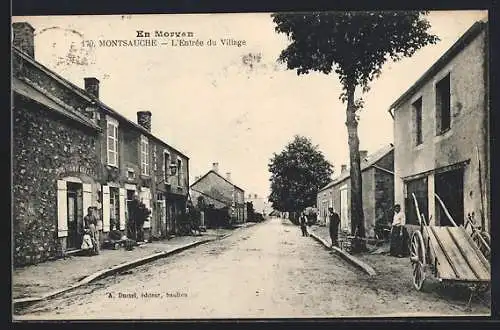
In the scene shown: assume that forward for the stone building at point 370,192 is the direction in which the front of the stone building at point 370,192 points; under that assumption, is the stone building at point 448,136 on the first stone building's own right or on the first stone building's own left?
on the first stone building's own left

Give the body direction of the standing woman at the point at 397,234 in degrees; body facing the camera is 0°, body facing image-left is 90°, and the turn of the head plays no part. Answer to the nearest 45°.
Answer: approximately 45°

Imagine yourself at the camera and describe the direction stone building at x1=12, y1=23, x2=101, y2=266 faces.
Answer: facing the viewer and to the right of the viewer

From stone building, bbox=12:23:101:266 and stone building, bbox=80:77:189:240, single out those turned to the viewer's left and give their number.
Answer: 0

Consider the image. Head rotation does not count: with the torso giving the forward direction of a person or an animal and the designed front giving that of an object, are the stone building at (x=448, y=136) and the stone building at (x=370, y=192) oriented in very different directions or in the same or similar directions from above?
same or similar directions

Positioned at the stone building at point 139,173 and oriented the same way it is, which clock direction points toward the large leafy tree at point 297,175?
The large leafy tree is roughly at 11 o'clock from the stone building.

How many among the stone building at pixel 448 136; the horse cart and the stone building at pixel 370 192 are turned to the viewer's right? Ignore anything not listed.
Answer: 0

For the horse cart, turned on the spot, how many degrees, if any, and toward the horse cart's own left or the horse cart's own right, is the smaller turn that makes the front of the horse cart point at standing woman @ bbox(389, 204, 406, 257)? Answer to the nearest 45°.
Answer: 0° — it already faces them
